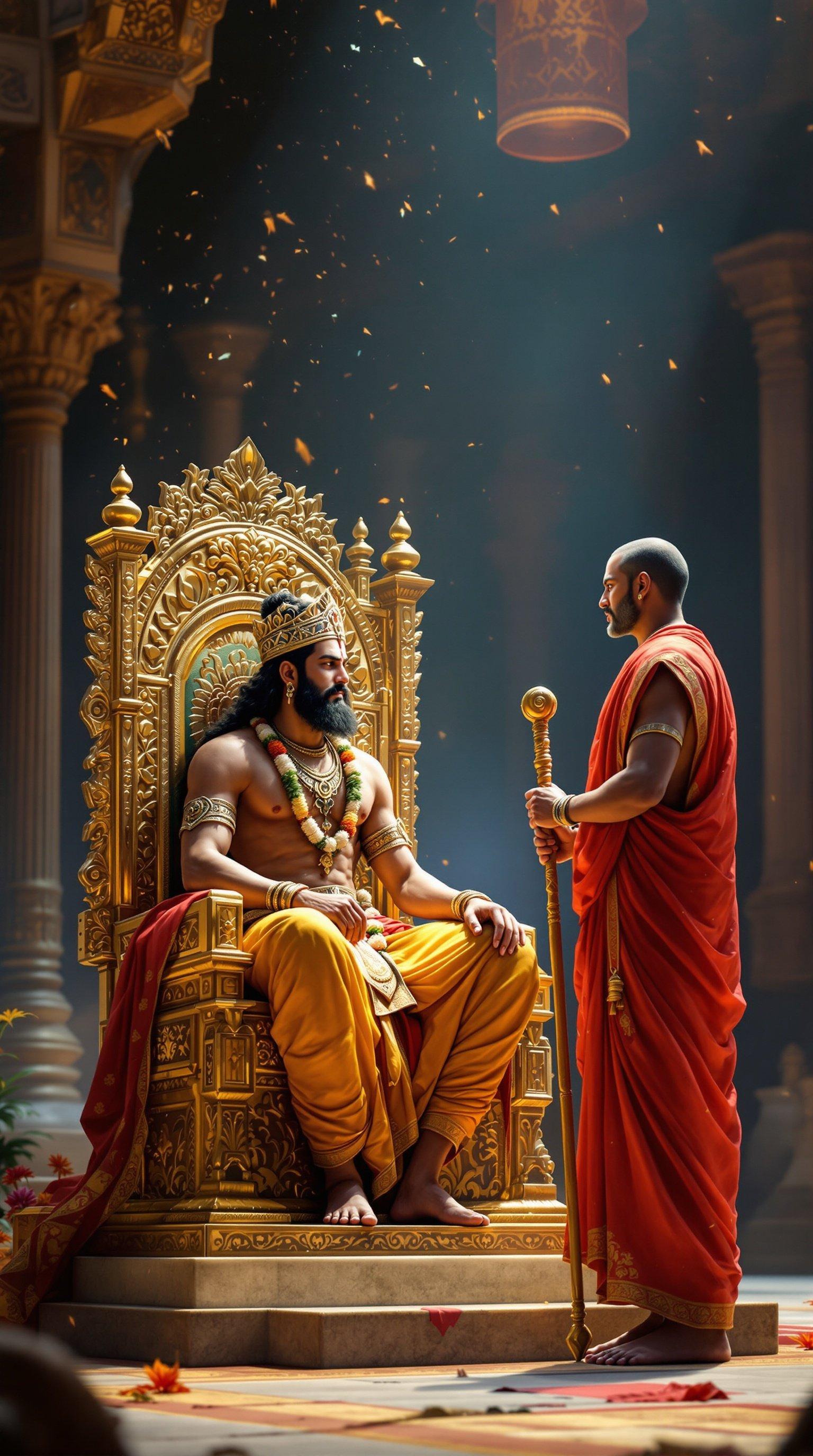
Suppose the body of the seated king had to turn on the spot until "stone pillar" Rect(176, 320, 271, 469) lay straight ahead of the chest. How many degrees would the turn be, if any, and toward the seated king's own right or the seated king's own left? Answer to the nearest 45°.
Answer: approximately 135° to the seated king's own left

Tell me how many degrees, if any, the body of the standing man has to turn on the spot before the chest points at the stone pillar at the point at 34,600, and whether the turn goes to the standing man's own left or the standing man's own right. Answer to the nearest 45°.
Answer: approximately 45° to the standing man's own right

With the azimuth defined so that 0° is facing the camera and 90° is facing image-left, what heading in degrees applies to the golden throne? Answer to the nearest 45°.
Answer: approximately 315°

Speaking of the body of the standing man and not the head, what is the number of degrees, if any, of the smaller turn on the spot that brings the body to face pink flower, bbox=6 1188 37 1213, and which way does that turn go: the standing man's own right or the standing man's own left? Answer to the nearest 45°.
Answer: approximately 45° to the standing man's own right

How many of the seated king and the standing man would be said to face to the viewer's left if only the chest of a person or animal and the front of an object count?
1

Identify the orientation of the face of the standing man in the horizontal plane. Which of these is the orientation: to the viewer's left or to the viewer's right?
to the viewer's left

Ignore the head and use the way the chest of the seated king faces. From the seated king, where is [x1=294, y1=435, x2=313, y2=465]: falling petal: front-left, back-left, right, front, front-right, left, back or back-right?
back-left

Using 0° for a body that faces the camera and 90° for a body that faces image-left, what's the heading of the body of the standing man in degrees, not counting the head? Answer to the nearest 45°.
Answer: approximately 90°
